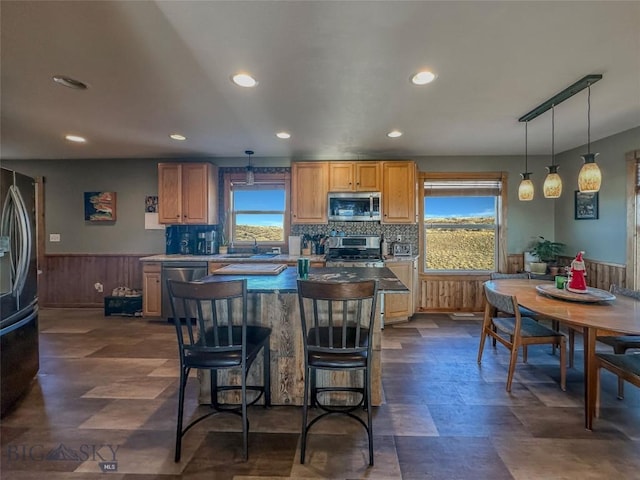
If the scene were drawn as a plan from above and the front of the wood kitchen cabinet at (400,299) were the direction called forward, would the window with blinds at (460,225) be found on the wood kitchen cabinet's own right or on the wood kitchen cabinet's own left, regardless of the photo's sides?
on the wood kitchen cabinet's own left

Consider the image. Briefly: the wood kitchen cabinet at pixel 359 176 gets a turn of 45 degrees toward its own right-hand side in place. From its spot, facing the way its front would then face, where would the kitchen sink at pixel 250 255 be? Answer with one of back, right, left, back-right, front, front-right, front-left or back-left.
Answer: front-right

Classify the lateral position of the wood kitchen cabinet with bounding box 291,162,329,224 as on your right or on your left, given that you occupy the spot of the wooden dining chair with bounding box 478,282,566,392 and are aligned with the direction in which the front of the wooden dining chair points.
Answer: on your left

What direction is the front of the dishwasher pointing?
toward the camera

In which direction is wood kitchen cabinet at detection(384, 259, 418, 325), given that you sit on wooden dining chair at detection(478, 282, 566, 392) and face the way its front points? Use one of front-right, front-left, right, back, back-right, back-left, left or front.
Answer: left

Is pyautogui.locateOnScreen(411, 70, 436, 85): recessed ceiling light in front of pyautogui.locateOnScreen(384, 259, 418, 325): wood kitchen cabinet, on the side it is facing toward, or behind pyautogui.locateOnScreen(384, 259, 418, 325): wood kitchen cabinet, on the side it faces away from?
in front

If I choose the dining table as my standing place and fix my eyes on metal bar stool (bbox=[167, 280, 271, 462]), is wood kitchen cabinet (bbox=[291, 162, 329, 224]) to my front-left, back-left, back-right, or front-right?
front-right

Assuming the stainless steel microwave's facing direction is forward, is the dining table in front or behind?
in front

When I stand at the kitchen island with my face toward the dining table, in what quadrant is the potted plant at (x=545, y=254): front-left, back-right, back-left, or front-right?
front-left

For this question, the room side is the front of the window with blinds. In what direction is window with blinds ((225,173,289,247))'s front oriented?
toward the camera

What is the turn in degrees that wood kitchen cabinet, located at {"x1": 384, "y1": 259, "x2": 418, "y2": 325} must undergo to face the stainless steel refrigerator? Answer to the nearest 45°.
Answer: approximately 45° to its right

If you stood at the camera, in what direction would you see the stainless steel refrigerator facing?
facing to the right of the viewer

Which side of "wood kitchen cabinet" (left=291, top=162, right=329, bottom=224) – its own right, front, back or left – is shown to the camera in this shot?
front

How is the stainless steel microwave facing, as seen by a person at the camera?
facing the viewer

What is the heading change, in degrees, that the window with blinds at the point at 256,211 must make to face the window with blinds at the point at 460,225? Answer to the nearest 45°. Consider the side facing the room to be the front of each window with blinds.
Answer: approximately 90° to its left

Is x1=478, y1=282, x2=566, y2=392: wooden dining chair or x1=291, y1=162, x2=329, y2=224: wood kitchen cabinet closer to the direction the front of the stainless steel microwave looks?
the wooden dining chair

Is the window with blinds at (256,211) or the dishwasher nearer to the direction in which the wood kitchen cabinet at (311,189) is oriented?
the dishwasher

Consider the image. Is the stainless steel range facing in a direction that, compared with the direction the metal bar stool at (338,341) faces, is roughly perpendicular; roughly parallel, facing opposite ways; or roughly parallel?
roughly parallel, facing opposite ways

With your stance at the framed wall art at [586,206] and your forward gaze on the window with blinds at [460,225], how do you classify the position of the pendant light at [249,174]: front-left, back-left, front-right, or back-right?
front-left

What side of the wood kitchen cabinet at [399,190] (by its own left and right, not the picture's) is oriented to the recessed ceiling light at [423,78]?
front

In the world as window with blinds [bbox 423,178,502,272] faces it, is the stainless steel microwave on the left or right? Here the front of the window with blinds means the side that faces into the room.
on its right

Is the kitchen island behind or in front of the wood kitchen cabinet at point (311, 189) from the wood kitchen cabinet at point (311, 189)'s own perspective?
in front

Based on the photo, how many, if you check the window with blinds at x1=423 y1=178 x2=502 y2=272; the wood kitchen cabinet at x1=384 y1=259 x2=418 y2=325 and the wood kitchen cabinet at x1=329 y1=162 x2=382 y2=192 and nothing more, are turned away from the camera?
0
